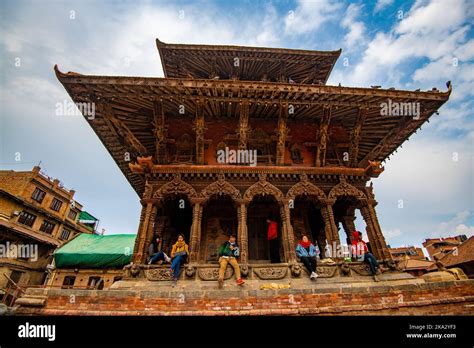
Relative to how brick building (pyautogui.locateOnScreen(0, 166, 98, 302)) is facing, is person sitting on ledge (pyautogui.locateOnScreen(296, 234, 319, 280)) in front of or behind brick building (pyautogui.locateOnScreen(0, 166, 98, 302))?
in front

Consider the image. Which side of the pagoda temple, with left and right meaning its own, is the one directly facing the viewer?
front

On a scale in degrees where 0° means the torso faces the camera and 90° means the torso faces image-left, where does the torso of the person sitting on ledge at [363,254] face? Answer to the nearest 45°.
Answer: approximately 315°

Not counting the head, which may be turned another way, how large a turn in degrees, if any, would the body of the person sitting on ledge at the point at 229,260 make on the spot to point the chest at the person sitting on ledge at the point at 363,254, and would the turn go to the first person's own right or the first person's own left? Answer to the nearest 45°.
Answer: approximately 90° to the first person's own left

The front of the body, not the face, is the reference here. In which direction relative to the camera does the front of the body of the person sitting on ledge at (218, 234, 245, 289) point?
toward the camera

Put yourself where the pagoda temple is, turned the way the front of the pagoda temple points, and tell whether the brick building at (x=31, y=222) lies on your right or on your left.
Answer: on your right
